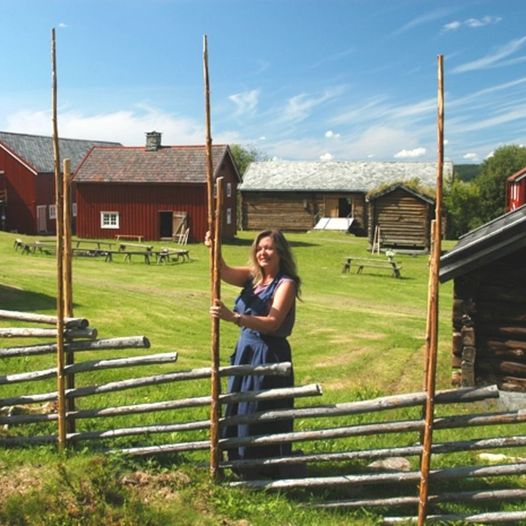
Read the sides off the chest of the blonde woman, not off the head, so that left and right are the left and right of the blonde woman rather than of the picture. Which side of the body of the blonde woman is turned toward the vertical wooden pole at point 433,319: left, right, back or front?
left

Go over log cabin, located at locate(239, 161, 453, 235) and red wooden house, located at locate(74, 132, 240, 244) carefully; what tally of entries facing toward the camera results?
2

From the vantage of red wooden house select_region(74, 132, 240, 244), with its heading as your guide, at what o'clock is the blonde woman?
The blonde woman is roughly at 12 o'clock from the red wooden house.

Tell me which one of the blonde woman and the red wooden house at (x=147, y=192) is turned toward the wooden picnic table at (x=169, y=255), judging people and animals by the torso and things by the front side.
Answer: the red wooden house

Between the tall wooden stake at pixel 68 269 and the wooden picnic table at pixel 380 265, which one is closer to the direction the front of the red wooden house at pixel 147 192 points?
the tall wooden stake

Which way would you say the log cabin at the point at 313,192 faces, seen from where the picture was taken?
facing the viewer

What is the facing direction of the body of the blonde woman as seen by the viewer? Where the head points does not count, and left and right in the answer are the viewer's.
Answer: facing the viewer and to the left of the viewer

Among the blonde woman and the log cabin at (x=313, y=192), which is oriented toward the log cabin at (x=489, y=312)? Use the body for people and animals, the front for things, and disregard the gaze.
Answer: the log cabin at (x=313, y=192)

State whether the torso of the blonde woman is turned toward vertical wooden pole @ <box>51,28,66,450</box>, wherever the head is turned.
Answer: no

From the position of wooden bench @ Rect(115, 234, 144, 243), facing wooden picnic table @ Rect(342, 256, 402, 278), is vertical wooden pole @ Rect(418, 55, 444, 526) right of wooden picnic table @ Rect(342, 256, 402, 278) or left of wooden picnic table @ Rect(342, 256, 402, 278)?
right

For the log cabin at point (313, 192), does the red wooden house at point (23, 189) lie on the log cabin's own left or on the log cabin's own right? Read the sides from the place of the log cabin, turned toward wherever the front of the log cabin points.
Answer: on the log cabin's own right

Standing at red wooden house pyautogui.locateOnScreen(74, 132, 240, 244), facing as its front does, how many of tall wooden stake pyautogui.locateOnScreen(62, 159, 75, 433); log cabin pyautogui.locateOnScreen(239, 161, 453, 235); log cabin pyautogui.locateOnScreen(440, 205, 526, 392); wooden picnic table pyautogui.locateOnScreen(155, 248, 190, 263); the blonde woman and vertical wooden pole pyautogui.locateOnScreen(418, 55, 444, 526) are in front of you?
5

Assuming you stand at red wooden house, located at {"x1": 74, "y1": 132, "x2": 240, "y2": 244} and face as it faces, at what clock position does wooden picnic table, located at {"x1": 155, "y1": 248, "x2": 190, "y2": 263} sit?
The wooden picnic table is roughly at 12 o'clock from the red wooden house.

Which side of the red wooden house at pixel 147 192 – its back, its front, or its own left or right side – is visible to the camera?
front

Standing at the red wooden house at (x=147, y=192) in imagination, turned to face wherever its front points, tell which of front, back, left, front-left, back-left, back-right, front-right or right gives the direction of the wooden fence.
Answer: front

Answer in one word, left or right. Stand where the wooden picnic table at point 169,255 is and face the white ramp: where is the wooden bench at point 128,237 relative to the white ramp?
left

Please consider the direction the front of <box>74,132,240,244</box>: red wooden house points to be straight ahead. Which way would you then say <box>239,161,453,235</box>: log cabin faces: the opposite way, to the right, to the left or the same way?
the same way
